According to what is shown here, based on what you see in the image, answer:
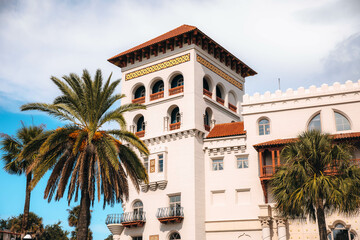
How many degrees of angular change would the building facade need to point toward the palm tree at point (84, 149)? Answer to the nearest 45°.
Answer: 0° — it already faces it

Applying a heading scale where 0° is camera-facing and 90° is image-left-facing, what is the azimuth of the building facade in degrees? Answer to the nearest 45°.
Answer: approximately 45°

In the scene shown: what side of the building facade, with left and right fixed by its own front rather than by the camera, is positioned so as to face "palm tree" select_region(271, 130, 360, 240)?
left
